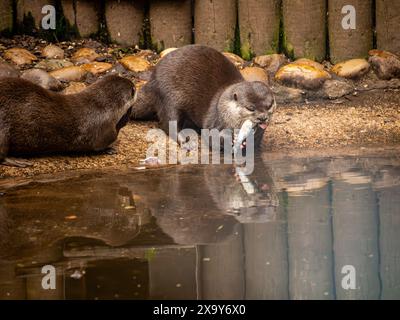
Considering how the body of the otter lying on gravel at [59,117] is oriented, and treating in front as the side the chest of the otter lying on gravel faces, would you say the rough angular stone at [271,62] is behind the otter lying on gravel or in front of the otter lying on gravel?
in front

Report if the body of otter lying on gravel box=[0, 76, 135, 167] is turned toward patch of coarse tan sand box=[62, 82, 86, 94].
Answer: no

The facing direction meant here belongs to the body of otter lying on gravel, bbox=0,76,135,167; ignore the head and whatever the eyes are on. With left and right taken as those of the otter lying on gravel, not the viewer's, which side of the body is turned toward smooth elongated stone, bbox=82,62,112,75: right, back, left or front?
left

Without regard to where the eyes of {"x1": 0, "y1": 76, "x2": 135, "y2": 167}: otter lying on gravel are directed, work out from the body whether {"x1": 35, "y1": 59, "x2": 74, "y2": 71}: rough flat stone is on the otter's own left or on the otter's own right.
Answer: on the otter's own left

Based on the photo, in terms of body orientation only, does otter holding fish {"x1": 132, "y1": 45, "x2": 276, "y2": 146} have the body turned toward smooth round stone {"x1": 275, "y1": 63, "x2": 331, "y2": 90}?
no

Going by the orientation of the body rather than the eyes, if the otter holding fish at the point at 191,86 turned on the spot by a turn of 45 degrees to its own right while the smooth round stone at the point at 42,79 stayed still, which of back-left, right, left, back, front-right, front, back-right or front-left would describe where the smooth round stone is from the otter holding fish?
right

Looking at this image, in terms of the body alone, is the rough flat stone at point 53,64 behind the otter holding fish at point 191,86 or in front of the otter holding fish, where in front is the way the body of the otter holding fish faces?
behind

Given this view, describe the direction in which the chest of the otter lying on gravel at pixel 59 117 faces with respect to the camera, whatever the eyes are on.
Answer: to the viewer's right

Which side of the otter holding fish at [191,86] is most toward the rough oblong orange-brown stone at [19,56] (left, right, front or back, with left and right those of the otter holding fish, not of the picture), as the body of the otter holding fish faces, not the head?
back

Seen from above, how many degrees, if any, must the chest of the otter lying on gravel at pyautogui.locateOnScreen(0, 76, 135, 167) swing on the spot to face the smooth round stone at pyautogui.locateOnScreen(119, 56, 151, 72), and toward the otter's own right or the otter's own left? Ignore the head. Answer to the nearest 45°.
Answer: approximately 45° to the otter's own left

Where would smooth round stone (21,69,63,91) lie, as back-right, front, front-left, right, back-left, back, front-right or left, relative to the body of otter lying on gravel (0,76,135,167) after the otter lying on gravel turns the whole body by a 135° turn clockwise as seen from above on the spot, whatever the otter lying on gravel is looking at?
back-right

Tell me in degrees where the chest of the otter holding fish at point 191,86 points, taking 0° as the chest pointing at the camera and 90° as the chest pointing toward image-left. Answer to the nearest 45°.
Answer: approximately 315°

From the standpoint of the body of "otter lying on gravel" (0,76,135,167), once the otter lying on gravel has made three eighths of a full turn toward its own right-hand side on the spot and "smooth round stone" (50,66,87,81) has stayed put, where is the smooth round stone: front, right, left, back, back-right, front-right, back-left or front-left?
back-right

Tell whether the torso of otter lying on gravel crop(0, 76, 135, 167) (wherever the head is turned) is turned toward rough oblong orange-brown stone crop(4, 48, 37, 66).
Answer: no

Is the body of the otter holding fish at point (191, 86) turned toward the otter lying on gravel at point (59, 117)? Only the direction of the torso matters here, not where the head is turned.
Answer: no

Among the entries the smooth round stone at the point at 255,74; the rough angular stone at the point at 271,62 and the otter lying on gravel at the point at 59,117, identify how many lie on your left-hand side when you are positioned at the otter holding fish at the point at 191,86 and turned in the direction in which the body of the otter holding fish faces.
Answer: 2

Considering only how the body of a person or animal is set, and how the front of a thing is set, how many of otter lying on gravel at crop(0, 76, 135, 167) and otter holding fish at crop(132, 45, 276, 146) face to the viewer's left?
0
